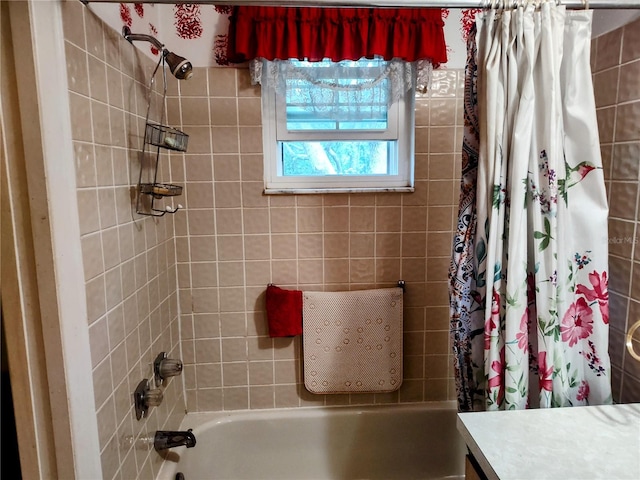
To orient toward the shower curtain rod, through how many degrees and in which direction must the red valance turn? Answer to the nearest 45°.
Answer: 0° — it already faces it

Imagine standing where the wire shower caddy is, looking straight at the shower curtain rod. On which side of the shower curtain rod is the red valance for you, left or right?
left

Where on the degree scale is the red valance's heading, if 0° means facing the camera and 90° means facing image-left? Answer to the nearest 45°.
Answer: approximately 0°

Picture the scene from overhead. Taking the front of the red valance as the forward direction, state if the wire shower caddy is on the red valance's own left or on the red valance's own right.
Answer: on the red valance's own right
